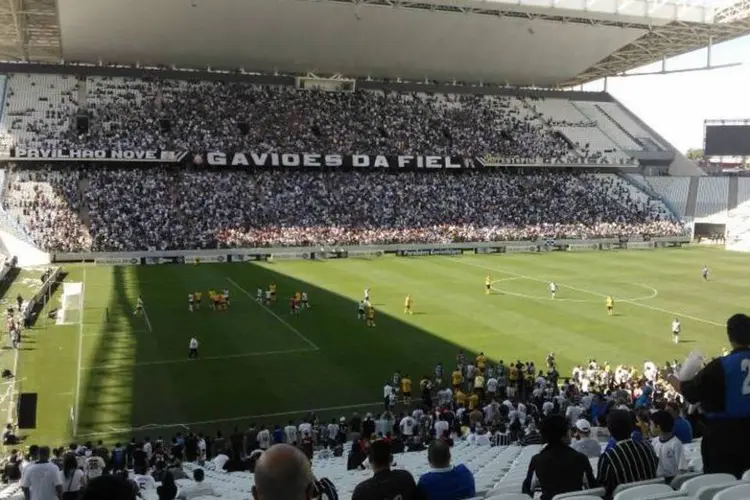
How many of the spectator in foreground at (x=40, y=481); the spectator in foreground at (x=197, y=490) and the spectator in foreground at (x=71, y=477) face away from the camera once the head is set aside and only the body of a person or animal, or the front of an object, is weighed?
3

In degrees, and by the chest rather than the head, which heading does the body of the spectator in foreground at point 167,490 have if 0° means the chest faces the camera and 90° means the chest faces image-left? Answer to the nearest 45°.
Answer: approximately 180°

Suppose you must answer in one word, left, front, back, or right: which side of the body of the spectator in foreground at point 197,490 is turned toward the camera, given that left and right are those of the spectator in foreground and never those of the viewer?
back

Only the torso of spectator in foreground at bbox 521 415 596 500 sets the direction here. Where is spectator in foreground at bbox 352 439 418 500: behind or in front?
behind

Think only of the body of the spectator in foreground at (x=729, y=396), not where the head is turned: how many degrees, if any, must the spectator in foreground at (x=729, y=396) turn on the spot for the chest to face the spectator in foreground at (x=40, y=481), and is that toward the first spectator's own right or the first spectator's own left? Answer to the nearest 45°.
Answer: approximately 45° to the first spectator's own left

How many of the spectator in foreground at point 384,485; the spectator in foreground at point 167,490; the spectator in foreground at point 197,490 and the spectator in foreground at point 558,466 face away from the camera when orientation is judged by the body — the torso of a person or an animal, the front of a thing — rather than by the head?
4

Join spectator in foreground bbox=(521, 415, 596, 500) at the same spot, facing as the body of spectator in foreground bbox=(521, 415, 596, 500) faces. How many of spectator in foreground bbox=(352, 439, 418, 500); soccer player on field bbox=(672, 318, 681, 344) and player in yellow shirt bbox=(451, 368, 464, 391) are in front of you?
2

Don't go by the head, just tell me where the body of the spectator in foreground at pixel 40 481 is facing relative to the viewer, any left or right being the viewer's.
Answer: facing away from the viewer

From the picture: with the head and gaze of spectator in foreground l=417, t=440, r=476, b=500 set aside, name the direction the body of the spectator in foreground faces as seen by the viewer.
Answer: away from the camera

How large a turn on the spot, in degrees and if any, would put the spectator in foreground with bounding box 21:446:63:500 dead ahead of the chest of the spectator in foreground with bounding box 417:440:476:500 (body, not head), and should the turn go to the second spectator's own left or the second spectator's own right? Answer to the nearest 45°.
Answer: approximately 45° to the second spectator's own left

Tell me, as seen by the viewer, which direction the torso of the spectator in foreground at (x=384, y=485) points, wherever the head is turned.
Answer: away from the camera

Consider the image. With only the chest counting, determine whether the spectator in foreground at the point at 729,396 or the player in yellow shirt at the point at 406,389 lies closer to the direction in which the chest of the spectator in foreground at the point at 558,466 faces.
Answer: the player in yellow shirt

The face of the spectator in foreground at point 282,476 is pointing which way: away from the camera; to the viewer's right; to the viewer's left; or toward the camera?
away from the camera
